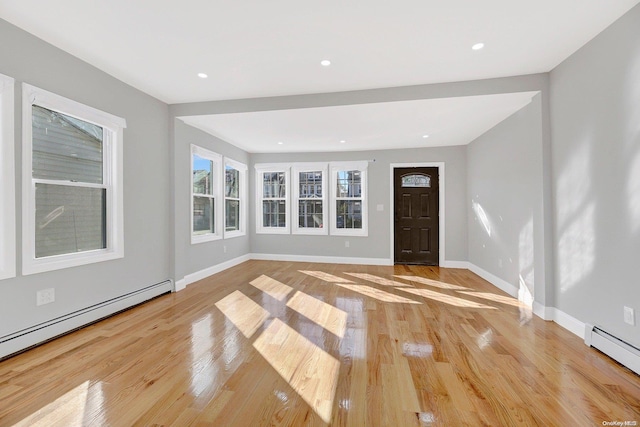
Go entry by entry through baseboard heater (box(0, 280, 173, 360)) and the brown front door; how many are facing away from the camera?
0

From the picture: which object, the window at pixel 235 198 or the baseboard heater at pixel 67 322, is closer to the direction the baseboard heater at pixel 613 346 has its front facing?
the baseboard heater

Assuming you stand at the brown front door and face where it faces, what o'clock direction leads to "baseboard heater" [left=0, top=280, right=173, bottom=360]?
The baseboard heater is roughly at 1 o'clock from the brown front door.

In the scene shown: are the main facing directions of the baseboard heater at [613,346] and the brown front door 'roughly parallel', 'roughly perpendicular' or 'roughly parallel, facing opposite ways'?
roughly perpendicular

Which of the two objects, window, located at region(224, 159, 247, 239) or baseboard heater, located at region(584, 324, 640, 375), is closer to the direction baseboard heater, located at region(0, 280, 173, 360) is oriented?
the baseboard heater

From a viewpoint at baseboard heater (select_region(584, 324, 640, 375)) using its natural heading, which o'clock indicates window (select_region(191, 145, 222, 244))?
The window is roughly at 1 o'clock from the baseboard heater.

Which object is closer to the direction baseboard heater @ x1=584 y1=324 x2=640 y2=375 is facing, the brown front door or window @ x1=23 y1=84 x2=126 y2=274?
the window

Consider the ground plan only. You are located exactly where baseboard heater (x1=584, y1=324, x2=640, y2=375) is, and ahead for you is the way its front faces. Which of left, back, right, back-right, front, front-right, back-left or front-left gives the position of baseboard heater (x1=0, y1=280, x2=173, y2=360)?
front

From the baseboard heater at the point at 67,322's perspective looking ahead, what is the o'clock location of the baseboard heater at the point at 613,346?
the baseboard heater at the point at 613,346 is roughly at 12 o'clock from the baseboard heater at the point at 67,322.

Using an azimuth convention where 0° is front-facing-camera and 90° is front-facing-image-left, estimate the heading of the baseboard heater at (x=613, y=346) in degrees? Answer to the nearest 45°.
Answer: approximately 45°

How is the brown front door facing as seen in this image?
toward the camera

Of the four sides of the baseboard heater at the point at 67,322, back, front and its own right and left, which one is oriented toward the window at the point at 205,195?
left

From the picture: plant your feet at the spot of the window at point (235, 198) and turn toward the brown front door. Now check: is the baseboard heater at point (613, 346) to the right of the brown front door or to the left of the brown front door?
right

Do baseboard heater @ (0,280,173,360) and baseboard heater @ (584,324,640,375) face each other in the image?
yes

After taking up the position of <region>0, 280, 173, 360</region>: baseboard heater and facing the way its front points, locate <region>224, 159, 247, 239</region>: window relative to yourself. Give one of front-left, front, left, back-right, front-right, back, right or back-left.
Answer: left
